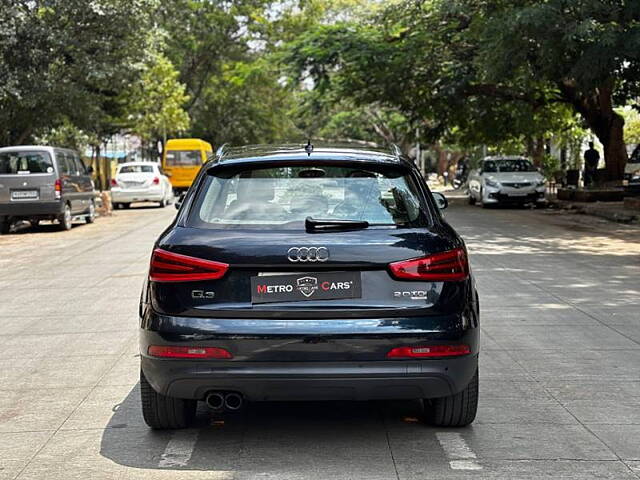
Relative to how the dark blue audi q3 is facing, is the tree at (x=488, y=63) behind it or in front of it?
in front

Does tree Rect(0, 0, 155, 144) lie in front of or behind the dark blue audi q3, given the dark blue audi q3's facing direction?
in front

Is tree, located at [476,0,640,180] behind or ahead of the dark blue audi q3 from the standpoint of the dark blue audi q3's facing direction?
ahead

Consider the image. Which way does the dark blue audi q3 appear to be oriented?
away from the camera

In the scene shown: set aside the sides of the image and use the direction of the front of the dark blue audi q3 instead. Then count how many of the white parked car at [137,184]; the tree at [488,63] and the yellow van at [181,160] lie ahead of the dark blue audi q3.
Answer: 3

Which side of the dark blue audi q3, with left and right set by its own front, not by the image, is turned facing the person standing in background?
front
